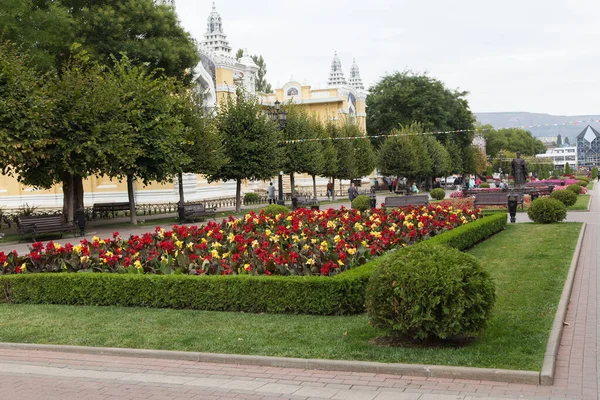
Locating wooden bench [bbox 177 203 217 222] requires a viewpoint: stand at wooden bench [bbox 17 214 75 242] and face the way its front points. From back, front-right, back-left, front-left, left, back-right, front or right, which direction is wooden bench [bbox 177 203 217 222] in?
left

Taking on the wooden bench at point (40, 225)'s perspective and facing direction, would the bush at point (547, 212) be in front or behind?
in front

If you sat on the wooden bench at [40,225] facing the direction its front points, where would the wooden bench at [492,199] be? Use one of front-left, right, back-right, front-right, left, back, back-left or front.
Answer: front-left

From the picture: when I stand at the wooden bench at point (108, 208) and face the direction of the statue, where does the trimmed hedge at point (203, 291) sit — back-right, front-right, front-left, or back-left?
back-right

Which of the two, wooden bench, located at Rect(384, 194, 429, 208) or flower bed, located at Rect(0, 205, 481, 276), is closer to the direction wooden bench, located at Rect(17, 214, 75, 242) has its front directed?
the flower bed

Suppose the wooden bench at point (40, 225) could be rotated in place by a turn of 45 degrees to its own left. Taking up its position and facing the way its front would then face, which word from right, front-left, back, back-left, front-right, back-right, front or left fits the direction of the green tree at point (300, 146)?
front-left

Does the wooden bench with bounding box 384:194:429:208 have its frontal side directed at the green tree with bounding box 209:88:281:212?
no

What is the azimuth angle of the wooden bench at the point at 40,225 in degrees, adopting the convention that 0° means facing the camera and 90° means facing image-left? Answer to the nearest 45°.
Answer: approximately 315°
